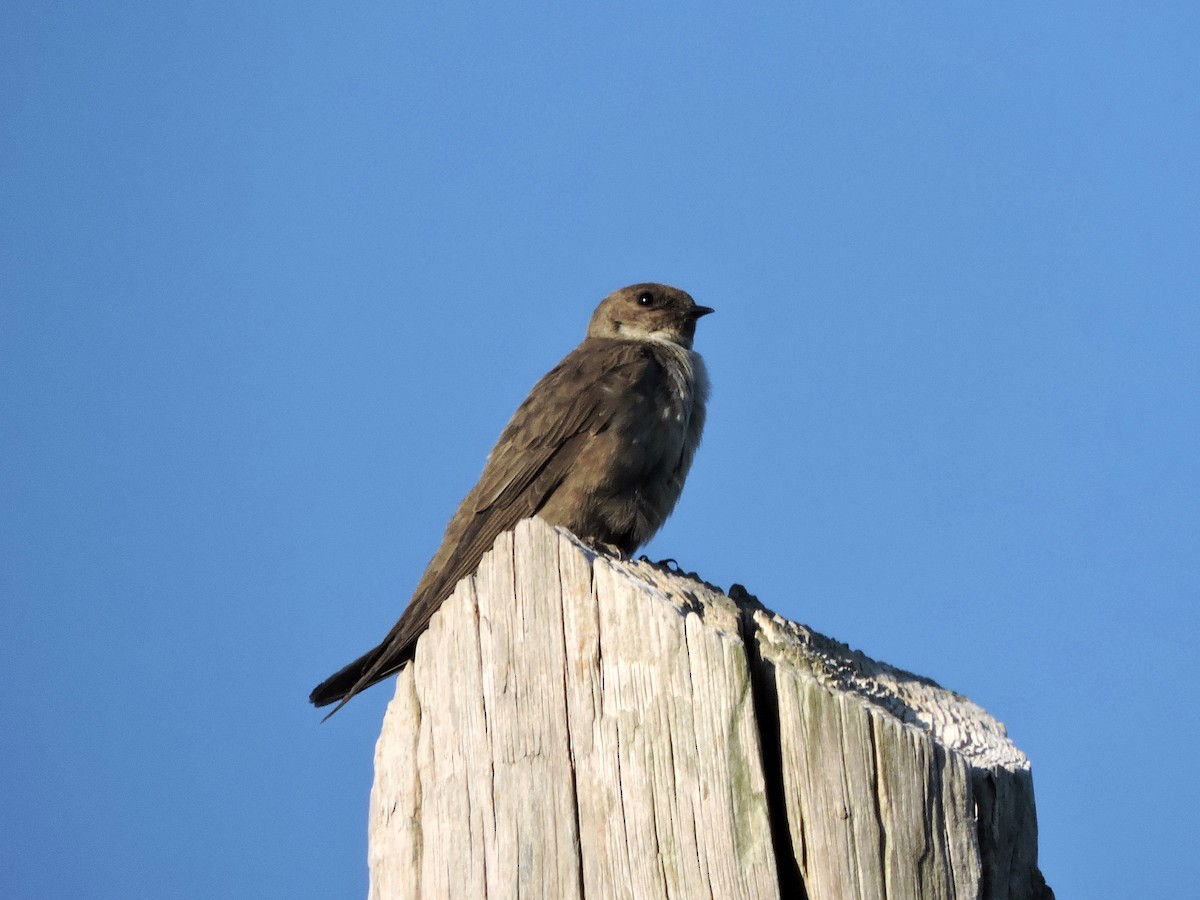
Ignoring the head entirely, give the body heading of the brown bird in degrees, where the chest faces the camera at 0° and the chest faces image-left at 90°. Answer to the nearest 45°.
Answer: approximately 270°
